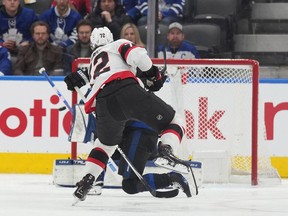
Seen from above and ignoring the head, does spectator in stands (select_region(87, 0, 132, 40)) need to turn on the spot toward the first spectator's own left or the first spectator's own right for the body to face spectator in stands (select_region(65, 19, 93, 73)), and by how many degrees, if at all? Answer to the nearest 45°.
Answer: approximately 45° to the first spectator's own right

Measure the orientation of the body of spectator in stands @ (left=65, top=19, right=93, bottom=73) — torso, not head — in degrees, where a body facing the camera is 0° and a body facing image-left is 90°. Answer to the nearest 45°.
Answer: approximately 0°

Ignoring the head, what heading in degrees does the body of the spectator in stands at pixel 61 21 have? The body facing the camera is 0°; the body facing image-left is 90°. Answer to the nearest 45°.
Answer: approximately 0°

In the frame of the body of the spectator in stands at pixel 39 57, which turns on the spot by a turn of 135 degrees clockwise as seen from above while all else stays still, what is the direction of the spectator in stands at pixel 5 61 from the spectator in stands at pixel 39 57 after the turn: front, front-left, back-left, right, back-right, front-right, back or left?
front-left

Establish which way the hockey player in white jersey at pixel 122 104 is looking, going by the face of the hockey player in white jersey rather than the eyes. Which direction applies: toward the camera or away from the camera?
away from the camera

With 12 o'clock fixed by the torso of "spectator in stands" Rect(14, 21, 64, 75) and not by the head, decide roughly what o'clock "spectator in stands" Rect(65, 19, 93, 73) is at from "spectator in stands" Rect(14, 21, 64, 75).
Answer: "spectator in stands" Rect(65, 19, 93, 73) is roughly at 9 o'clock from "spectator in stands" Rect(14, 21, 64, 75).
